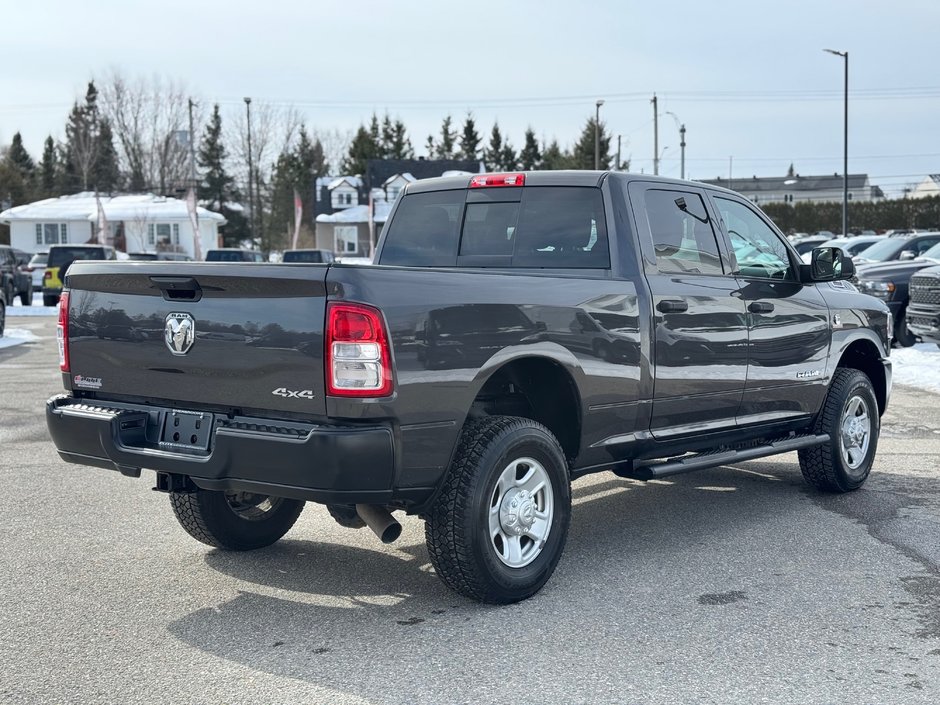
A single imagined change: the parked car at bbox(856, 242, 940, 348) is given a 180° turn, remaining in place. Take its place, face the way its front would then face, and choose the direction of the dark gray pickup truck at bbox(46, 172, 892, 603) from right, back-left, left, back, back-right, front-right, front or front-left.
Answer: back-right

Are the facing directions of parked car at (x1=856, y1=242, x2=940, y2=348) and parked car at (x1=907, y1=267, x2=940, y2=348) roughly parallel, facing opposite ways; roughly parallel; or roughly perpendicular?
roughly parallel

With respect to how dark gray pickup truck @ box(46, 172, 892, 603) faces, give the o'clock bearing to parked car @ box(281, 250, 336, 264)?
The parked car is roughly at 10 o'clock from the dark gray pickup truck.

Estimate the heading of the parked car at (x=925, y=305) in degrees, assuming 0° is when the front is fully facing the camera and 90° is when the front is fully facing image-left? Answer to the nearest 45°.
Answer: approximately 45°

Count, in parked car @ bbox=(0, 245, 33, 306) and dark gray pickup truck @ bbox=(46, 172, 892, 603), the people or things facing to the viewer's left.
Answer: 0

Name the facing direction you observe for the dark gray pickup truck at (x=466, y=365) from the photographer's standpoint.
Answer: facing away from the viewer and to the right of the viewer

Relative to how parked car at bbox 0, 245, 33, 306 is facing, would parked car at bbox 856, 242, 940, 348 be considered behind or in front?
in front

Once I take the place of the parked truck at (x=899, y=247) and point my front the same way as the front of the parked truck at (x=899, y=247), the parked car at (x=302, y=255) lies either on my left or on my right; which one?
on my right

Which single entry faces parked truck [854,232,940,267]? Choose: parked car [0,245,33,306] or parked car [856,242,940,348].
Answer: parked car [0,245,33,306]

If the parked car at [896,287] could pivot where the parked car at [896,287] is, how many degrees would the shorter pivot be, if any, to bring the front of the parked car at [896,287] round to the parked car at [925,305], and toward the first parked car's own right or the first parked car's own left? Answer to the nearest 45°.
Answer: approximately 45° to the first parked car's own left

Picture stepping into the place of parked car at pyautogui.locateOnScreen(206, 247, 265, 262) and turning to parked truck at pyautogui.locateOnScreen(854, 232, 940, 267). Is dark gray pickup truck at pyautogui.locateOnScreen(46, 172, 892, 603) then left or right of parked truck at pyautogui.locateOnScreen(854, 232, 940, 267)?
right
